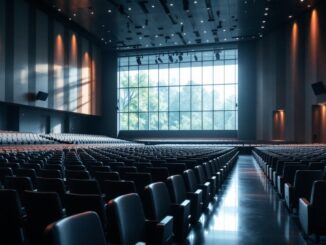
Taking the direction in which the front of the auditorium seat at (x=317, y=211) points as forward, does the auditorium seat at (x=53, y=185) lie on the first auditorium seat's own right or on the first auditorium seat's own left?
on the first auditorium seat's own left

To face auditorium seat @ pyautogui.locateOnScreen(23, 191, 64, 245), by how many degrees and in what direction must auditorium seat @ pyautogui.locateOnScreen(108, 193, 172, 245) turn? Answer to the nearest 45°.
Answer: approximately 135° to its left

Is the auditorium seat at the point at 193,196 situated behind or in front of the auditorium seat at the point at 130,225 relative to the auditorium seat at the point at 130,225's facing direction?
in front

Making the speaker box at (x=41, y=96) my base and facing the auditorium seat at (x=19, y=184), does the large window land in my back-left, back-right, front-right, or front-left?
back-left

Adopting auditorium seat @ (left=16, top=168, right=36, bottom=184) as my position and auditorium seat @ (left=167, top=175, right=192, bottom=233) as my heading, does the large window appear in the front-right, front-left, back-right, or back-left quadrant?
back-left

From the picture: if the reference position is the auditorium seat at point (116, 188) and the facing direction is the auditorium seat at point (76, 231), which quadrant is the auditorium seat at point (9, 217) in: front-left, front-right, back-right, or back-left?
front-right

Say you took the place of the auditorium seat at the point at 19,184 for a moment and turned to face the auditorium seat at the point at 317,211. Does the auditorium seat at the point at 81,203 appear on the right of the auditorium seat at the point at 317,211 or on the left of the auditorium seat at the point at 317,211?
right

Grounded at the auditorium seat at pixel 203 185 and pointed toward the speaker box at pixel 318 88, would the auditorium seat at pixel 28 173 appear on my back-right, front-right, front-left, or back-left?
back-left

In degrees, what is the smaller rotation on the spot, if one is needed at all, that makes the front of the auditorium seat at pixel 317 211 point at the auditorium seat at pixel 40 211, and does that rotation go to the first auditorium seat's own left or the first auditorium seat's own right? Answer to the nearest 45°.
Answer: approximately 90° to the first auditorium seat's own left

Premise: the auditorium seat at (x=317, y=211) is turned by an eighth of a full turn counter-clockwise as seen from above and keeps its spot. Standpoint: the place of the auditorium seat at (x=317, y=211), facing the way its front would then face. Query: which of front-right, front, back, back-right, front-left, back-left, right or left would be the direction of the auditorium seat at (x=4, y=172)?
front

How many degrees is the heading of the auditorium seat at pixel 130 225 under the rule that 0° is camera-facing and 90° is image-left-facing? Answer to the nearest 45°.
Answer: approximately 225°

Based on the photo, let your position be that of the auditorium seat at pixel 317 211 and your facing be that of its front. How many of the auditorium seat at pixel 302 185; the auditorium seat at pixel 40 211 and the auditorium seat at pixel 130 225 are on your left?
2

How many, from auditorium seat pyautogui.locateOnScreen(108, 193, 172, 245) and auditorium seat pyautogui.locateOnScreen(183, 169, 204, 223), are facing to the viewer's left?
0

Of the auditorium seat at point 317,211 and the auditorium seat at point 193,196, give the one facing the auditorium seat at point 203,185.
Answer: the auditorium seat at point 193,196

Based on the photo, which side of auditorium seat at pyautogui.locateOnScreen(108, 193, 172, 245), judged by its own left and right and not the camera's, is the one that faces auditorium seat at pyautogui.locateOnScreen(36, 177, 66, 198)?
left

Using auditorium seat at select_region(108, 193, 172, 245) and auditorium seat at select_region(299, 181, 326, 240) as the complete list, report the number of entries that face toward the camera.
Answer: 0
